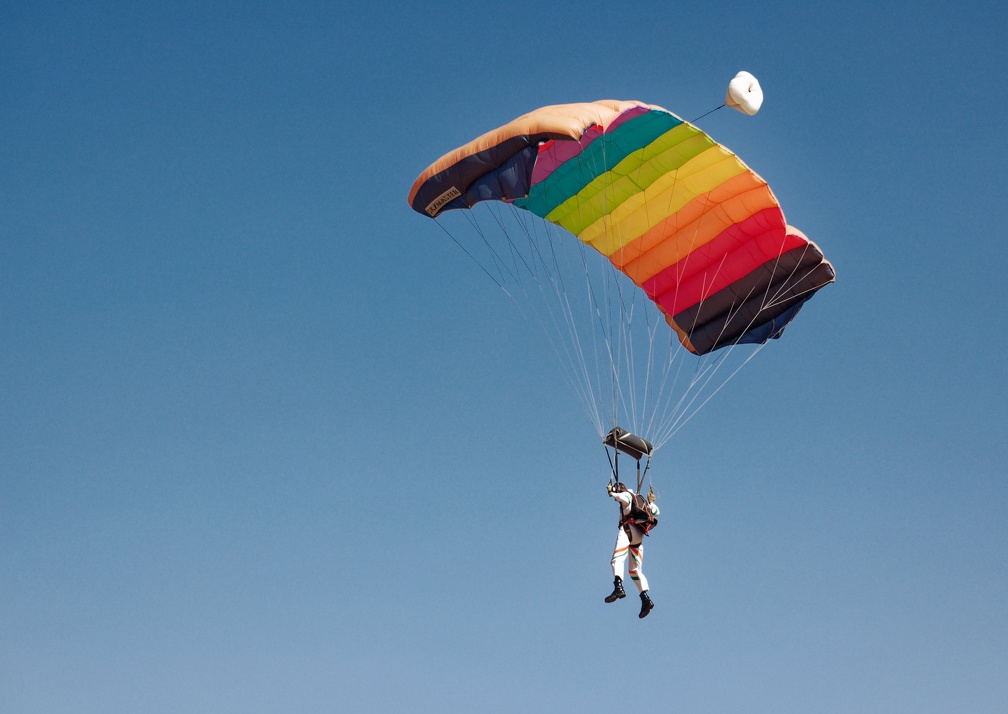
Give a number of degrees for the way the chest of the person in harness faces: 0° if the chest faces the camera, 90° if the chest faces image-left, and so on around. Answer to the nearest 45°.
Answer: approximately 135°
